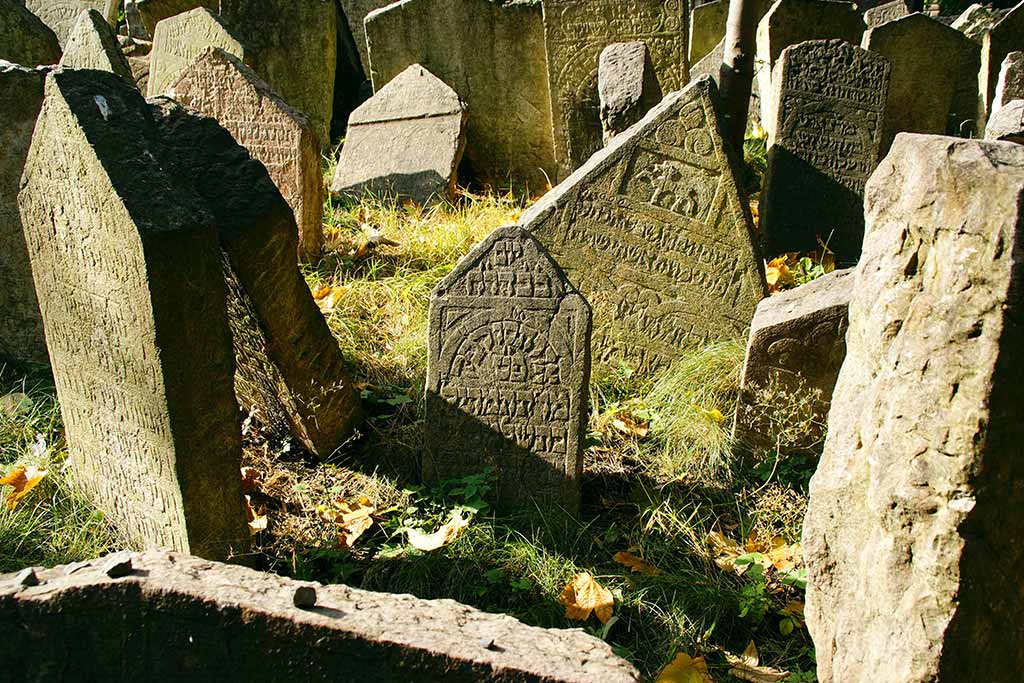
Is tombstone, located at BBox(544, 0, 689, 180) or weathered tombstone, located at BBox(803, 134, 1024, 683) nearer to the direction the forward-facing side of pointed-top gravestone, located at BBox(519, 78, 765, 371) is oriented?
the weathered tombstone

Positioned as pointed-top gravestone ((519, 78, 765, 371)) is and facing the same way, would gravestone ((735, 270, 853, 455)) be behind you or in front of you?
in front

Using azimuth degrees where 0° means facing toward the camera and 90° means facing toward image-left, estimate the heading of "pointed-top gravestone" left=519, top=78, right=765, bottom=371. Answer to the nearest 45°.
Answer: approximately 0°

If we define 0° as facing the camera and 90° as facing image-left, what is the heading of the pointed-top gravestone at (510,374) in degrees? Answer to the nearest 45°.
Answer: approximately 0°

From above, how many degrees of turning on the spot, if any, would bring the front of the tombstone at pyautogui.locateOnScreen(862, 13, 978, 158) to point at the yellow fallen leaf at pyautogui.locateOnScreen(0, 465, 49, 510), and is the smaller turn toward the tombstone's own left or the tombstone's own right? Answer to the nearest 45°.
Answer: approximately 45° to the tombstone's own right

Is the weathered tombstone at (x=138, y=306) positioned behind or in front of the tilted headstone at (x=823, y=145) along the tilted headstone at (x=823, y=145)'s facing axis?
in front

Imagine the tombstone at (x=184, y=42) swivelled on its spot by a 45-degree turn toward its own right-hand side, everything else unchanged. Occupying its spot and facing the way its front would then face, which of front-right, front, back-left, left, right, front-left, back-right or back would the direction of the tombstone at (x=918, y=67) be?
back-left

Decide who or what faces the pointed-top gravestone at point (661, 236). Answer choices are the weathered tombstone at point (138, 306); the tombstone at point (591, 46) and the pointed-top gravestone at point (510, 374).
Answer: the tombstone

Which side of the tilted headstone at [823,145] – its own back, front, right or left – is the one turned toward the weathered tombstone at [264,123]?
right

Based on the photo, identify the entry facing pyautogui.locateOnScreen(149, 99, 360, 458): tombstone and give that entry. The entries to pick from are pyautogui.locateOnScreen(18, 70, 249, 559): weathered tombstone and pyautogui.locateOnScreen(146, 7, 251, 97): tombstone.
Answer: pyautogui.locateOnScreen(146, 7, 251, 97): tombstone

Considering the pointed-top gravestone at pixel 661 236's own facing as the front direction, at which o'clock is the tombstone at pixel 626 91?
The tombstone is roughly at 6 o'clock from the pointed-top gravestone.

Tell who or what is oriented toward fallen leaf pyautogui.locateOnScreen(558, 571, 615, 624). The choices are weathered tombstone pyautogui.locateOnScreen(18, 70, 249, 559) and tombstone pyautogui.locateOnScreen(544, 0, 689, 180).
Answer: the tombstone
